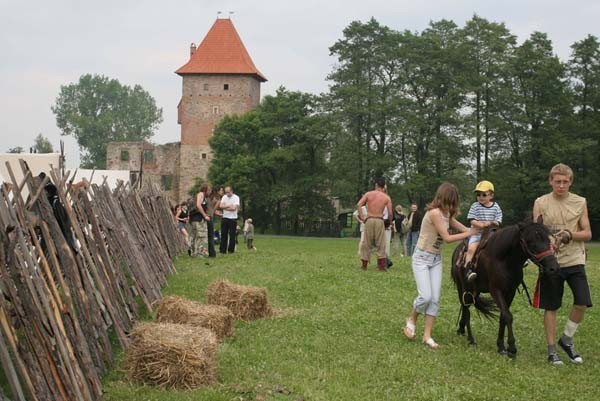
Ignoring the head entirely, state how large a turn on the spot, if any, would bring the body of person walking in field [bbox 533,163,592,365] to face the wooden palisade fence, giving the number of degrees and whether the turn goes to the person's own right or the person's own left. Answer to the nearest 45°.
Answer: approximately 45° to the person's own right

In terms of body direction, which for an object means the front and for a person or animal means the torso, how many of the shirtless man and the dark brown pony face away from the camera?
1

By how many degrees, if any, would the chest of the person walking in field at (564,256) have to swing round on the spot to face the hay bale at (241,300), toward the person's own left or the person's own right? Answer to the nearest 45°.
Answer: approximately 90° to the person's own right

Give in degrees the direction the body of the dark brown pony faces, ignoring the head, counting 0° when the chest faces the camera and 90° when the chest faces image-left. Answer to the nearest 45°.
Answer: approximately 315°

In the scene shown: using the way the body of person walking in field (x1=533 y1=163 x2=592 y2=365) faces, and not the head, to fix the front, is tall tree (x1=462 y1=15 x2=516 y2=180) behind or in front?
behind

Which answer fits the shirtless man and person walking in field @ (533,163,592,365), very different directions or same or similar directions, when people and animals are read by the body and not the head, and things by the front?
very different directions

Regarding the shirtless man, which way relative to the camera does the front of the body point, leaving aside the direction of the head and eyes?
away from the camera

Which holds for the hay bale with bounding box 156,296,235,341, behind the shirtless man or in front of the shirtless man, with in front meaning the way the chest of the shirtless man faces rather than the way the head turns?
behind

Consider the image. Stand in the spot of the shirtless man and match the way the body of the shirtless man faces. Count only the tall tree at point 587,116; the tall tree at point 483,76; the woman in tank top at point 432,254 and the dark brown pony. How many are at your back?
2

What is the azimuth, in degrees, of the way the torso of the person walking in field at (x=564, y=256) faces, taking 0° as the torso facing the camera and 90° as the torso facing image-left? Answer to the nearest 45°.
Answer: approximately 0°

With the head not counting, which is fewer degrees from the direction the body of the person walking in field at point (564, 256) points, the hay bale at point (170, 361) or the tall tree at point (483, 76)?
the hay bale

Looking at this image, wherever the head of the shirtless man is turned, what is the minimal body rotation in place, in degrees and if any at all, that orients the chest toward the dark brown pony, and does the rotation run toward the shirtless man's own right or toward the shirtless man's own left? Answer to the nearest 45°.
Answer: approximately 180°
